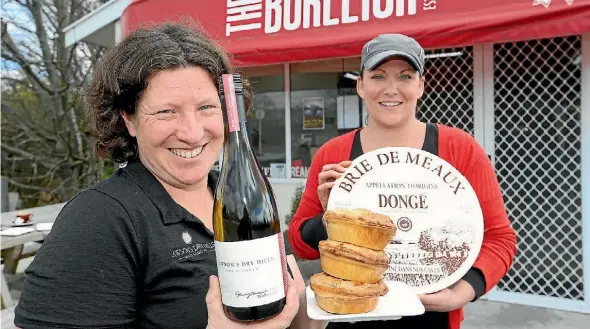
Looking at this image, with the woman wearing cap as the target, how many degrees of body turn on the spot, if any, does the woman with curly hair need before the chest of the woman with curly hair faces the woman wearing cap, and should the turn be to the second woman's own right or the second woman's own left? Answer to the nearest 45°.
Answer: approximately 45° to the second woman's own left

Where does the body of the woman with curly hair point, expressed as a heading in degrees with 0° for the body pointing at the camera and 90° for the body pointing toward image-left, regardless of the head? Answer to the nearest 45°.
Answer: approximately 315°

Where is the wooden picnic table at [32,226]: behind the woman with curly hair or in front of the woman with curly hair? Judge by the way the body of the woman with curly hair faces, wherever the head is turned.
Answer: behind

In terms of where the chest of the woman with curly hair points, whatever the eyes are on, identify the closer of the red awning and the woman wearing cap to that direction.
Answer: the woman wearing cap

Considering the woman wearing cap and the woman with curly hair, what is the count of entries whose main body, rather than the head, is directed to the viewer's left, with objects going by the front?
0

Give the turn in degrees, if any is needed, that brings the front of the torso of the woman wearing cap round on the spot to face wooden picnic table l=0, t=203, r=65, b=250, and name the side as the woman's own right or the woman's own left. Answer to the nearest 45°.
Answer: approximately 135° to the woman's own right

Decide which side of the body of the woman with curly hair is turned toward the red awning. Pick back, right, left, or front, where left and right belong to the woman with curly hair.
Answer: left

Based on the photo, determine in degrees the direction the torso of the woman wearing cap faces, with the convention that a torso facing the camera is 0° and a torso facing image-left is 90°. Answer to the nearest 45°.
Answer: approximately 0°

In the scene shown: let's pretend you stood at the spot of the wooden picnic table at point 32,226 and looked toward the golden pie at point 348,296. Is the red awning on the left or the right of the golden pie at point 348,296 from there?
left

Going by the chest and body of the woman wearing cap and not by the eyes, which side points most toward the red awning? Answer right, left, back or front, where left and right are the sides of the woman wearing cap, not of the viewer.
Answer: back

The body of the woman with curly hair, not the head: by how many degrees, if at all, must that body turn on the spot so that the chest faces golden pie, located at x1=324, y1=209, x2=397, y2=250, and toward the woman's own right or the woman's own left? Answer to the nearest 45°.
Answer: approximately 45° to the woman's own left
